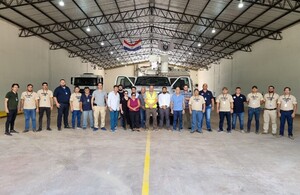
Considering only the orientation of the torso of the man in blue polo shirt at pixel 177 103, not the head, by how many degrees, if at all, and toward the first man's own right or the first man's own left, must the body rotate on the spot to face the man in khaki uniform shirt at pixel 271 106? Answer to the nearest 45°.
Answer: approximately 90° to the first man's own left

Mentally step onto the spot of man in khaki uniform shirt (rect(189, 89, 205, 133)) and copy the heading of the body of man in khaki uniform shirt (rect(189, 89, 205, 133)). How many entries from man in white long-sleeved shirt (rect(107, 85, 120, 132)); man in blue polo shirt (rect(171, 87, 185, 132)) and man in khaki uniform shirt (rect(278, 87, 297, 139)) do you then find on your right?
2

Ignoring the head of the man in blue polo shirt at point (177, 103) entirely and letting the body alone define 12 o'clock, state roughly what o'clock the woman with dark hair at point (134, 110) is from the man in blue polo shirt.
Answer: The woman with dark hair is roughly at 3 o'clock from the man in blue polo shirt.

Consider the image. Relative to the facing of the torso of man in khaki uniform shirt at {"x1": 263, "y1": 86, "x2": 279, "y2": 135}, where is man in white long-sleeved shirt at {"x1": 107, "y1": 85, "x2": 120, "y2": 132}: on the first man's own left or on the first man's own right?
on the first man's own right

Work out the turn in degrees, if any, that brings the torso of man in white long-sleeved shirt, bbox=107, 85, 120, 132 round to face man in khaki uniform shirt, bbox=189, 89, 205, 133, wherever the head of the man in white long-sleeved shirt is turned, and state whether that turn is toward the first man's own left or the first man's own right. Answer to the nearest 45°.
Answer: approximately 45° to the first man's own left

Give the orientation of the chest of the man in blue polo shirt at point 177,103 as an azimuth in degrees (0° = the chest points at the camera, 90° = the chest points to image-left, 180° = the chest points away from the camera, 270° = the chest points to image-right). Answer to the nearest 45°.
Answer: approximately 0°

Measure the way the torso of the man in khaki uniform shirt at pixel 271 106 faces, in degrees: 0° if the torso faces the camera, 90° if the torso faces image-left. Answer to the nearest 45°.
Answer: approximately 0°

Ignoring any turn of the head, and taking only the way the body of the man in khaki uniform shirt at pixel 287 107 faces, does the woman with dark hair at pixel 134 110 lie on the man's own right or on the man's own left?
on the man's own right

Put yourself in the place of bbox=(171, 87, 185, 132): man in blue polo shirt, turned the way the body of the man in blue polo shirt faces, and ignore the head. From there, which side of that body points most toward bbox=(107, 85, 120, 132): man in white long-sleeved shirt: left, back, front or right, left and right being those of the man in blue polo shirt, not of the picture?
right

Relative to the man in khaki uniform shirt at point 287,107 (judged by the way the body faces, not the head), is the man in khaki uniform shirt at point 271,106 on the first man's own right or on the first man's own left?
on the first man's own right

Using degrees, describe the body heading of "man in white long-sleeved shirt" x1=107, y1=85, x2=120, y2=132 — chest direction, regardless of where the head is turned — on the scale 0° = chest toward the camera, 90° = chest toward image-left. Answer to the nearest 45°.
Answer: approximately 315°
